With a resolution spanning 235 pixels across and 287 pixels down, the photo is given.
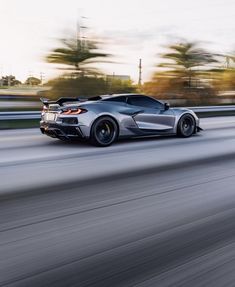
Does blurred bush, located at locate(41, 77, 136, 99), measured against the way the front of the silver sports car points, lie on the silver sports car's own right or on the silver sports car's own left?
on the silver sports car's own left

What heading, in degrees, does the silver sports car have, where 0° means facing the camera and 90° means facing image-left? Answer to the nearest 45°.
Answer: approximately 225°

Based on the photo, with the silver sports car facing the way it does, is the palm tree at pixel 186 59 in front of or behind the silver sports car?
in front

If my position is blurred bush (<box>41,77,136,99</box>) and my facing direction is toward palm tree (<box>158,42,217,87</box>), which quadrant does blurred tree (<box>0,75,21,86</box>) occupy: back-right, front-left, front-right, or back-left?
back-left

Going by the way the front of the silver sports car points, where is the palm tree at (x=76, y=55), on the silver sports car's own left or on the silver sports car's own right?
on the silver sports car's own left

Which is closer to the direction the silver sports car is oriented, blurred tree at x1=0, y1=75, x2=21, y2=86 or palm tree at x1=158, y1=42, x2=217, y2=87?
the palm tree
